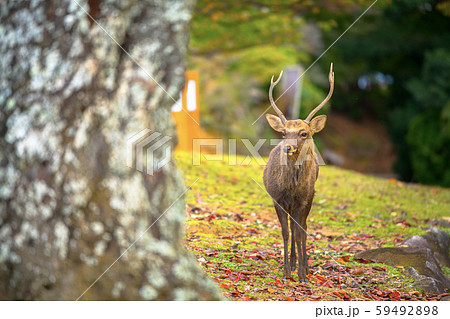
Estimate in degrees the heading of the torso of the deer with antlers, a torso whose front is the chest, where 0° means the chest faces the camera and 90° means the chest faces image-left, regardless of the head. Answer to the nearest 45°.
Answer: approximately 0°

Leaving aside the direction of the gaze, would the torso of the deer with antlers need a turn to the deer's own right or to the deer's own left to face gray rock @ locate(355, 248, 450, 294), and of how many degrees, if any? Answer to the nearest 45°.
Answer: approximately 135° to the deer's own left

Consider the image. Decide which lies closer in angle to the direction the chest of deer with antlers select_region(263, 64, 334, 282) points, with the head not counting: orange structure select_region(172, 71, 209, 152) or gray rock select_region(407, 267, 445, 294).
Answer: the gray rock

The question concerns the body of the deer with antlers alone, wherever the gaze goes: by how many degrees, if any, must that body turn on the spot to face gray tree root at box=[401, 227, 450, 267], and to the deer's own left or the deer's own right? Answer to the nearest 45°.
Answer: approximately 135° to the deer's own left

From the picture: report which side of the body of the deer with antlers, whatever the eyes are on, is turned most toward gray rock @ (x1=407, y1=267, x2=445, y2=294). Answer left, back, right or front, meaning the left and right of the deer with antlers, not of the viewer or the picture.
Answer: left
